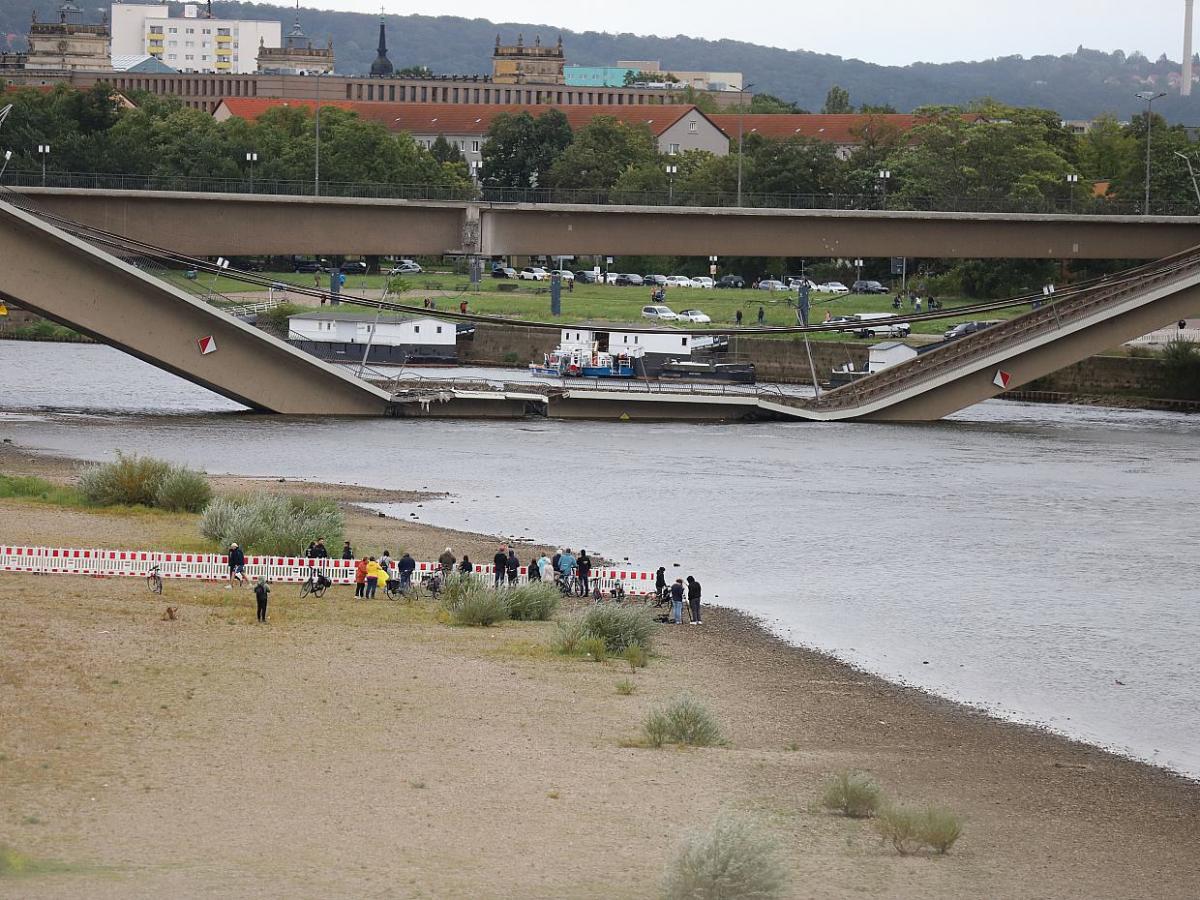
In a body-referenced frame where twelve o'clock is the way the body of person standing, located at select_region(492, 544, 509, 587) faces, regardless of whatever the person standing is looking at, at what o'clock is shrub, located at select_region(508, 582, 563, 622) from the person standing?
The shrub is roughly at 5 o'clock from the person standing.

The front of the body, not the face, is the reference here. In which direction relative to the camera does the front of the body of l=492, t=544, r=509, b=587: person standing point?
away from the camera

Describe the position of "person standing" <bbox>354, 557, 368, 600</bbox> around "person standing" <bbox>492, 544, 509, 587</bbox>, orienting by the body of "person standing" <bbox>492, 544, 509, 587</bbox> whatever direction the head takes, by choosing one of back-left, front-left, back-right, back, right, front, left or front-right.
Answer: left

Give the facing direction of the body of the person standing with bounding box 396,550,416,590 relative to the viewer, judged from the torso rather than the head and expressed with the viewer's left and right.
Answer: facing away from the viewer

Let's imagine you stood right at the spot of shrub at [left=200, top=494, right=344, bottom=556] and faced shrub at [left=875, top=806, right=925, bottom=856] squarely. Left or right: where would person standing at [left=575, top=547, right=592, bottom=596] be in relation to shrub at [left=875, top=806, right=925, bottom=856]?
left

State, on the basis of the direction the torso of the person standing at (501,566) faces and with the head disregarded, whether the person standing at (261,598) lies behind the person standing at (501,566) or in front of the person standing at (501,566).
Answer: behind

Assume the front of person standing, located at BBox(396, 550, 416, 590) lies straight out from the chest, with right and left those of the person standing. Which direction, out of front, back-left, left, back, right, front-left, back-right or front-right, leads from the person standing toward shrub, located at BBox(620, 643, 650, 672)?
back-right

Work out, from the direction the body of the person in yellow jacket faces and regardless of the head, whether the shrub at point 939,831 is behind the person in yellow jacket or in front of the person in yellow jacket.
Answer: behind

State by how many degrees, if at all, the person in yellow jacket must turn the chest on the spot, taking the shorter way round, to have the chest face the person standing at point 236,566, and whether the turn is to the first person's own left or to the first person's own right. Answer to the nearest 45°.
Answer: approximately 90° to the first person's own left

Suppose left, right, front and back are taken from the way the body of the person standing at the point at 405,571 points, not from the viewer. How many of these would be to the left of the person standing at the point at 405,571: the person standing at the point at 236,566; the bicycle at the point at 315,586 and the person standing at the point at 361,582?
3

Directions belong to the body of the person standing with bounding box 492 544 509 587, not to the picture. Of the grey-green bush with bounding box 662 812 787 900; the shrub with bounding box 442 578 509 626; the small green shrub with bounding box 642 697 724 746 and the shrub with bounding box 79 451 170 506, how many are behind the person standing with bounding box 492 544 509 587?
3

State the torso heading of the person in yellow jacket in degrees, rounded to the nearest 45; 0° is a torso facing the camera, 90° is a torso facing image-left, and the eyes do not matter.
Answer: approximately 180°
